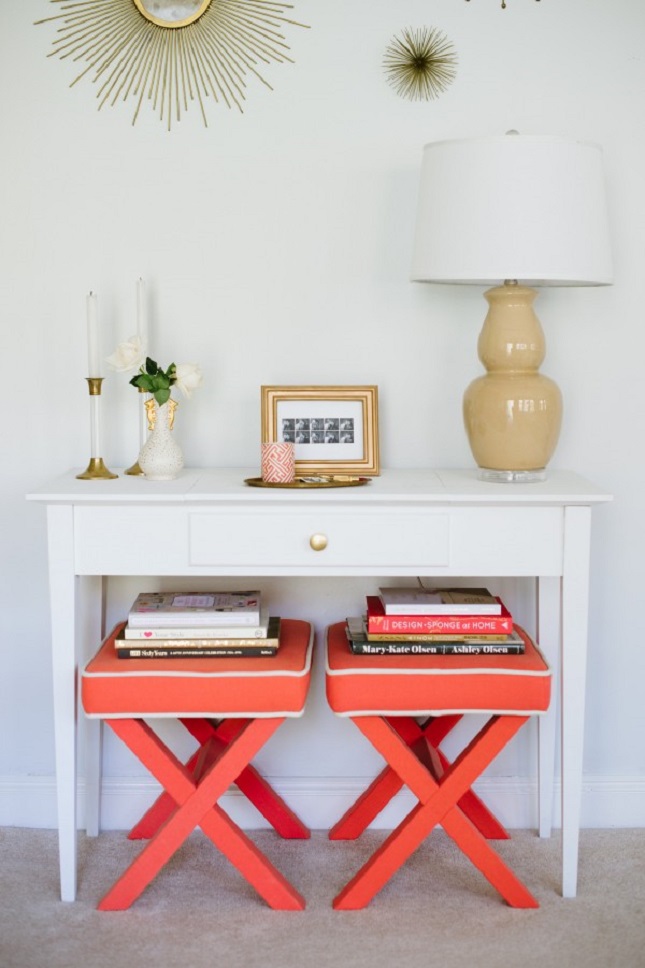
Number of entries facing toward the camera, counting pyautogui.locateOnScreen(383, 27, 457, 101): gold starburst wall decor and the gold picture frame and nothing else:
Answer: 2

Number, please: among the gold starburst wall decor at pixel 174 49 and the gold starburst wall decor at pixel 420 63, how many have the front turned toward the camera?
2

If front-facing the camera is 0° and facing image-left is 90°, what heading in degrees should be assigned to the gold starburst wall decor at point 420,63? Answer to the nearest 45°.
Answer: approximately 0°
